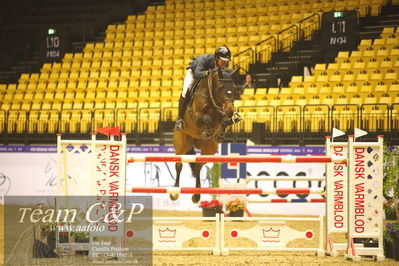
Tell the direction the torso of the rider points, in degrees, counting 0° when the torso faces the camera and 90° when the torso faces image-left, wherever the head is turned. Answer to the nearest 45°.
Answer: approximately 315°

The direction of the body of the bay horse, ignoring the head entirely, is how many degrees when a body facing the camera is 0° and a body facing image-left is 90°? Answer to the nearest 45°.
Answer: approximately 315°

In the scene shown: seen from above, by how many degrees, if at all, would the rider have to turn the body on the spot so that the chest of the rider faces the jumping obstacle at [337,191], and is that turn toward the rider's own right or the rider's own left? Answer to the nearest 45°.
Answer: approximately 45° to the rider's own left
